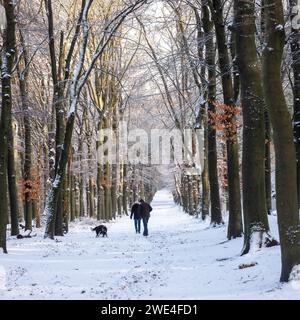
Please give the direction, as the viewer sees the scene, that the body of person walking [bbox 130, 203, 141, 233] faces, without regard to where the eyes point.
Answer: away from the camera

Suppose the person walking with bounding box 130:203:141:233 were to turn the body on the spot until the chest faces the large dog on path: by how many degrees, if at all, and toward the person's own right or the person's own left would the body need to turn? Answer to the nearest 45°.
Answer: approximately 135° to the person's own left
